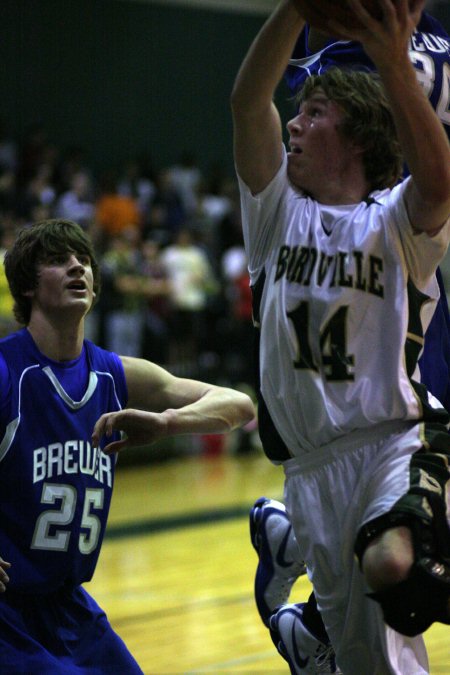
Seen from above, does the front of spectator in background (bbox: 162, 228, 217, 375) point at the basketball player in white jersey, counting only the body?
yes

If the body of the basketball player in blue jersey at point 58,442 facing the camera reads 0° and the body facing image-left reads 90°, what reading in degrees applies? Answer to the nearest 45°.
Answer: approximately 315°

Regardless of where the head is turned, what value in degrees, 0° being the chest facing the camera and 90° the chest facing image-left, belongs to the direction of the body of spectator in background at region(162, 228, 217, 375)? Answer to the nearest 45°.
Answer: approximately 0°

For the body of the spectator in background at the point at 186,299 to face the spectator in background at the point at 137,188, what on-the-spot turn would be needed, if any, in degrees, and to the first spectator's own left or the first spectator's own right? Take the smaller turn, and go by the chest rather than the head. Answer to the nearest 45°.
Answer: approximately 180°

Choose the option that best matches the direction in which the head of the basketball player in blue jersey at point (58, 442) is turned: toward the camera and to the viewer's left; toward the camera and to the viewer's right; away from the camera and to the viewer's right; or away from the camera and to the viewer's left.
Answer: toward the camera and to the viewer's right

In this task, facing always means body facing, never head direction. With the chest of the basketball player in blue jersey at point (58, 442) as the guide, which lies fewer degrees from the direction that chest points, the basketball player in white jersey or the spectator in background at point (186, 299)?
the basketball player in white jersey

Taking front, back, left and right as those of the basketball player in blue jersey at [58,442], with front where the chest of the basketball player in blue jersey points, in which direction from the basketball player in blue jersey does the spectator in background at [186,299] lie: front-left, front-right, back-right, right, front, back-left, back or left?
back-left

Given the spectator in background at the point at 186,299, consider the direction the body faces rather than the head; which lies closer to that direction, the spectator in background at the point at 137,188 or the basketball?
the basketball

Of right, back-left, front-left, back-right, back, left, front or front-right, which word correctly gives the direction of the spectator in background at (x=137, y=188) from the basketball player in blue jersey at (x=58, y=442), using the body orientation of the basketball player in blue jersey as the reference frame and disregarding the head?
back-left

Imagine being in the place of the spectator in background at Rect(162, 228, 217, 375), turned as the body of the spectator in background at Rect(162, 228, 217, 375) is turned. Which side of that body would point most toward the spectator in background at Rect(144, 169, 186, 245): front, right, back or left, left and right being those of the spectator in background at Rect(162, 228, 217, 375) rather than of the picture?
back

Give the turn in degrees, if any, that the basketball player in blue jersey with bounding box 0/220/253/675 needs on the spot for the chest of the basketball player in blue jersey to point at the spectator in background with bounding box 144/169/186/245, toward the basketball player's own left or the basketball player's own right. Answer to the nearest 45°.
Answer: approximately 135° to the basketball player's own left

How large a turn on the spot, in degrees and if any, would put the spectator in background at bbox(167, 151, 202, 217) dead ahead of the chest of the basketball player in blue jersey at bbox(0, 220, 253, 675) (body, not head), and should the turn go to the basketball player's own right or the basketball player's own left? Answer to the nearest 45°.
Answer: approximately 135° to the basketball player's own left
